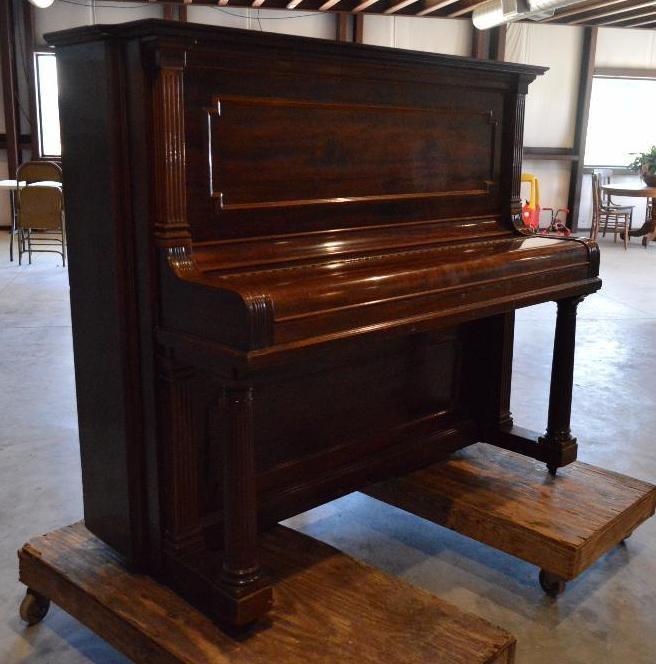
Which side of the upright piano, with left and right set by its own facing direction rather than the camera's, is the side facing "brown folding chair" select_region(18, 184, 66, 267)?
back

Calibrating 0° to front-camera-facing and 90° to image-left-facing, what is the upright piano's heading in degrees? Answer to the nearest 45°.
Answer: approximately 315°

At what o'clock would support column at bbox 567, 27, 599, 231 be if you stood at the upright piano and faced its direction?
The support column is roughly at 8 o'clock from the upright piano.

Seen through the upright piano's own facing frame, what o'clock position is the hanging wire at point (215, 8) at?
The hanging wire is roughly at 7 o'clock from the upright piano.
